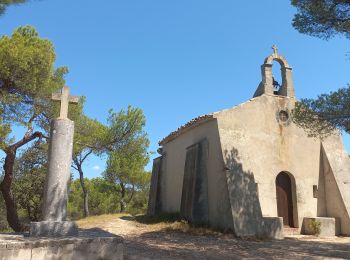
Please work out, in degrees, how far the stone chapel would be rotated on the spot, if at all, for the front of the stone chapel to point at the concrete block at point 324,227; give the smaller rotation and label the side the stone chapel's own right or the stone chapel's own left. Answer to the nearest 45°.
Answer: approximately 45° to the stone chapel's own left

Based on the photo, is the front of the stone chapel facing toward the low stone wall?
no

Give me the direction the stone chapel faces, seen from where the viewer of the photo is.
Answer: facing the viewer and to the right of the viewer
